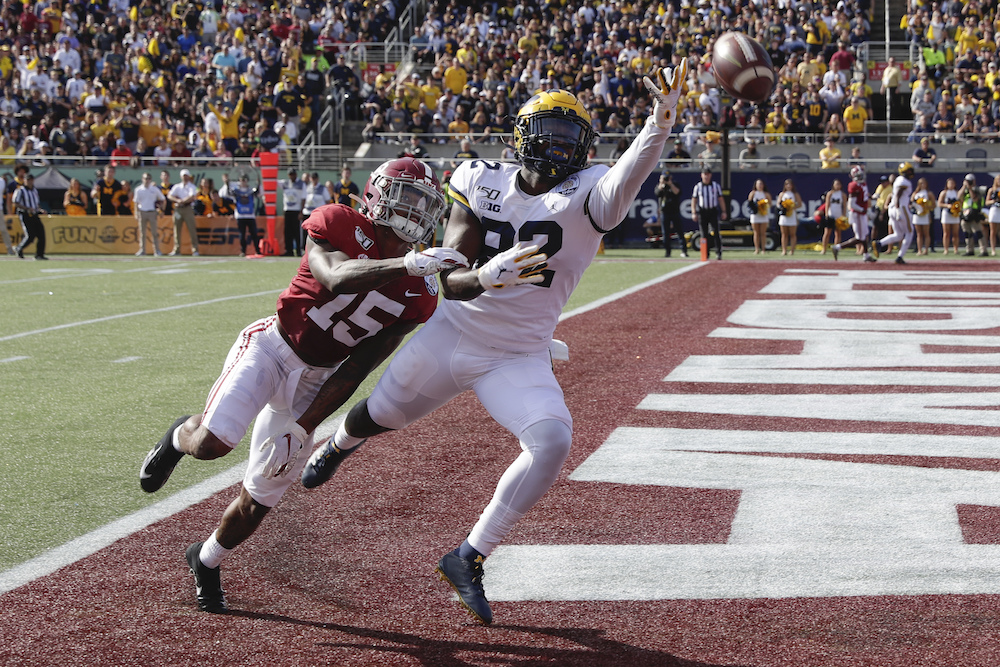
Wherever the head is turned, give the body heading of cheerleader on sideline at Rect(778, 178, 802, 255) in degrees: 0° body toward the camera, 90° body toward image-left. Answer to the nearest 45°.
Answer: approximately 0°

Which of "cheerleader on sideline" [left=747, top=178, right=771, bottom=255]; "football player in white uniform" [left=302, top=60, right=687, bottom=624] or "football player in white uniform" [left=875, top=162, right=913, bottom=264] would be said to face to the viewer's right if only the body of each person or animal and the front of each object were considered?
"football player in white uniform" [left=875, top=162, right=913, bottom=264]

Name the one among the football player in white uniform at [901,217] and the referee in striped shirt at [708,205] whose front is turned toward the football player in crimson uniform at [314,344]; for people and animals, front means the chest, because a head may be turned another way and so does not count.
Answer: the referee in striped shirt

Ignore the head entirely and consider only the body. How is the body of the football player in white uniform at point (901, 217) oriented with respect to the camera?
to the viewer's right

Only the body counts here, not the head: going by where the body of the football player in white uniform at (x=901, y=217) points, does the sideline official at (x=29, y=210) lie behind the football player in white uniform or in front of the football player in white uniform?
behind

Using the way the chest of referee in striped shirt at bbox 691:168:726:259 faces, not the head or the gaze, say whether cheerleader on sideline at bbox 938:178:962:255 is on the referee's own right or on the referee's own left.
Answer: on the referee's own left

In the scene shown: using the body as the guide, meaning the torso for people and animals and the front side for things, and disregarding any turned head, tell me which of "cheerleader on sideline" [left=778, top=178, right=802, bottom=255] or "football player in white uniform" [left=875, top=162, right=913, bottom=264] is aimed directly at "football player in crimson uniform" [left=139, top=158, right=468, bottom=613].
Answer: the cheerleader on sideline

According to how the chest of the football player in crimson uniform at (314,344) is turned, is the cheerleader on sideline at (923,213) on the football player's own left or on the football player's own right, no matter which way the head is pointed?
on the football player's own left

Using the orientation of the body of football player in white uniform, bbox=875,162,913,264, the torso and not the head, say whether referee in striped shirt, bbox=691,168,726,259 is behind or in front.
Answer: behind
